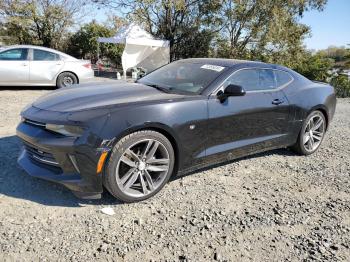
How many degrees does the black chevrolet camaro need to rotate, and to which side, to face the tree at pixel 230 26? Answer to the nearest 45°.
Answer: approximately 135° to its right

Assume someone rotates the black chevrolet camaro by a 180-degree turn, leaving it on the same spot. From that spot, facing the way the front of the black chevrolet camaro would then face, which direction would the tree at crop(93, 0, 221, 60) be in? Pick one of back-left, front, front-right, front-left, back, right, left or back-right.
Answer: front-left

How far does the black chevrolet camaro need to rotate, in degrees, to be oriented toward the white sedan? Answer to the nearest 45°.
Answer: approximately 90° to its right

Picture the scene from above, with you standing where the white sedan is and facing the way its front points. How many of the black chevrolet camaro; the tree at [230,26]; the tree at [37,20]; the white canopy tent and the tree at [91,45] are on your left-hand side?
1

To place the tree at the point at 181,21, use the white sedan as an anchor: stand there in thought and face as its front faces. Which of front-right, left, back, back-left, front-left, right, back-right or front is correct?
back-right

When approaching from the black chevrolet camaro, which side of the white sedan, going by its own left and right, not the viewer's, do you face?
left

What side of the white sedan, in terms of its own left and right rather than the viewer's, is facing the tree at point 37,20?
right

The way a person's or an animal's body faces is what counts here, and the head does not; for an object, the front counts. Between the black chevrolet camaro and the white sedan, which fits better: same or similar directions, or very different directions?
same or similar directions

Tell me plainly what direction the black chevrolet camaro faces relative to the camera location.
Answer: facing the viewer and to the left of the viewer

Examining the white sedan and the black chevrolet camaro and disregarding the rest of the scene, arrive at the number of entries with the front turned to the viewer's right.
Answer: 0

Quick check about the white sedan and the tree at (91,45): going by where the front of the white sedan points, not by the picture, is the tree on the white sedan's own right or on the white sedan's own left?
on the white sedan's own right

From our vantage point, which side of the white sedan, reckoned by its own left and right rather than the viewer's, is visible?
left

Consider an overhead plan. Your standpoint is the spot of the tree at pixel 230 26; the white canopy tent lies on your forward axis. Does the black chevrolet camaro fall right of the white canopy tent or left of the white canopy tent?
left

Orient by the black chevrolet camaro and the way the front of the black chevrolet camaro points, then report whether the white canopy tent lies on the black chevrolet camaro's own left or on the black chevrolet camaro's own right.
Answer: on the black chevrolet camaro's own right
